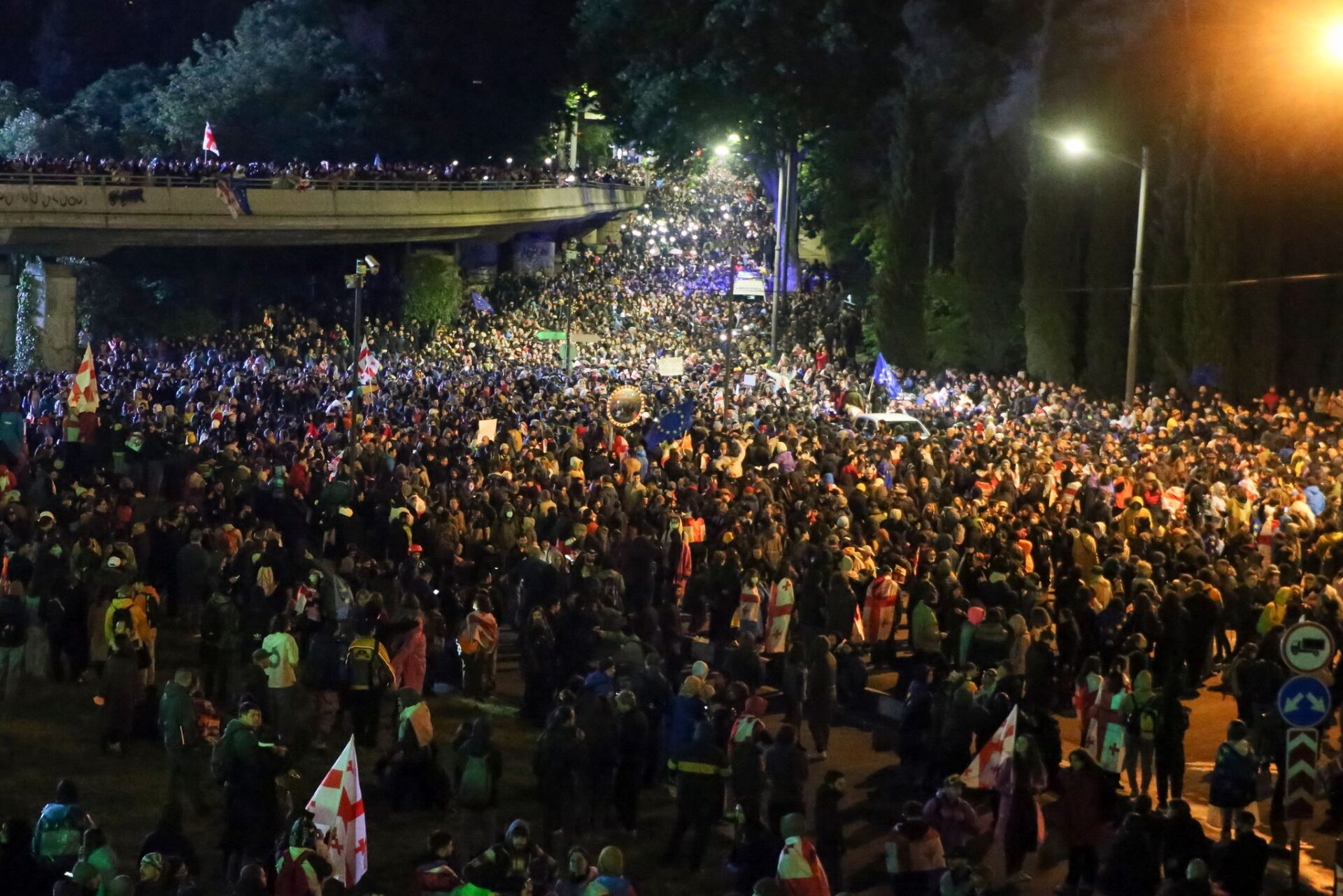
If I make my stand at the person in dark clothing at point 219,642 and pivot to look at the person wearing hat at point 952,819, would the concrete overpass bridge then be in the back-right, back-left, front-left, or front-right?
back-left

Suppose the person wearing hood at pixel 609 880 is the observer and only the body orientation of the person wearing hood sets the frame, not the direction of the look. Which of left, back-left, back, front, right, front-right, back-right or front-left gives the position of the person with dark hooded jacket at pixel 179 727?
front-left

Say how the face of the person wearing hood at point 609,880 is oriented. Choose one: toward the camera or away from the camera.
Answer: away from the camera

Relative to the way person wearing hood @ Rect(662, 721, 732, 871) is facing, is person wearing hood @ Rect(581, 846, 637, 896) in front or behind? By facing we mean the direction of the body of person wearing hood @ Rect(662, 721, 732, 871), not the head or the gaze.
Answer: behind

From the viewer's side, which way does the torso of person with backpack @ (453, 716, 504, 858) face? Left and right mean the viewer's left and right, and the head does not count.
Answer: facing away from the viewer

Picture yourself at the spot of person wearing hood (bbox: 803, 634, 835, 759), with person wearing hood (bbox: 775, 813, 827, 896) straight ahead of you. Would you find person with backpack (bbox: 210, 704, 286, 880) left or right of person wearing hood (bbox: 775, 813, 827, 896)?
right

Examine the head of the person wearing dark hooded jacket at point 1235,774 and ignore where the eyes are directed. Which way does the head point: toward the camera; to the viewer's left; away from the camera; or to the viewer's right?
away from the camera

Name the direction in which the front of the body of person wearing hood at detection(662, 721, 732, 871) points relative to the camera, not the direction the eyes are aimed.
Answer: away from the camera

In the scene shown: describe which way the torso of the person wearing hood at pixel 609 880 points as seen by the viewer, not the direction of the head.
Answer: away from the camera

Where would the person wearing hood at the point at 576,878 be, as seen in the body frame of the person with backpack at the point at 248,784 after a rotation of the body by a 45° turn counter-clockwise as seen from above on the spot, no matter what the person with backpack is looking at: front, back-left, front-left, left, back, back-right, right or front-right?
right
